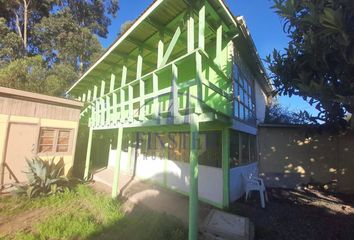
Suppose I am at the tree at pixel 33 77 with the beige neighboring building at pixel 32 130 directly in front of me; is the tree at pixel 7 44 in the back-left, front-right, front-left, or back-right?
back-right

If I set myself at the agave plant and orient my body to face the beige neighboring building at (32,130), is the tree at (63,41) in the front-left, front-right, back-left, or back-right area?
front-right

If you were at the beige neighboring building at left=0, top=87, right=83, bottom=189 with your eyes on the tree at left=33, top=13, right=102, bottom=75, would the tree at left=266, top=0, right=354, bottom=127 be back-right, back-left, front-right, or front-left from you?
back-right

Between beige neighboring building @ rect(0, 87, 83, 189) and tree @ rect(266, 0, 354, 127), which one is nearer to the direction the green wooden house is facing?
the beige neighboring building

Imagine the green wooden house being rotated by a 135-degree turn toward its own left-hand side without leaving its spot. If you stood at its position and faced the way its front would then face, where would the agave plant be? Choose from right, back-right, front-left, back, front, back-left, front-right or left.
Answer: back

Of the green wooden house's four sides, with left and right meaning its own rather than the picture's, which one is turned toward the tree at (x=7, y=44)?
right

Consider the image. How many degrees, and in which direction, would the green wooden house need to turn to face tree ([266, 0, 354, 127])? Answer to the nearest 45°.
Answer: approximately 90° to its left

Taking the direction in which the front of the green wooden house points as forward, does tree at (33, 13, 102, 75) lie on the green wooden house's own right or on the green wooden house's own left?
on the green wooden house's own right

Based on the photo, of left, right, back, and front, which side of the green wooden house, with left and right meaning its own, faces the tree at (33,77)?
right

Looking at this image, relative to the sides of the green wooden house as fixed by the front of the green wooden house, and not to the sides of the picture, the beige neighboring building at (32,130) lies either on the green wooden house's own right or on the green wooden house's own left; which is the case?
on the green wooden house's own right
